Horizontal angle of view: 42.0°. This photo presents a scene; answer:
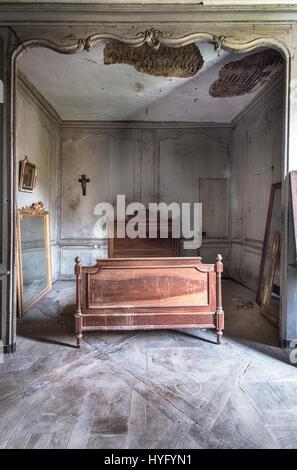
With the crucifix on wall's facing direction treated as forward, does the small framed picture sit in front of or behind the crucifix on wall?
in front

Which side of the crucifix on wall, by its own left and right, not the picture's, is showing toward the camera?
front

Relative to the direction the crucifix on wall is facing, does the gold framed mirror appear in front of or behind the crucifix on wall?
in front
